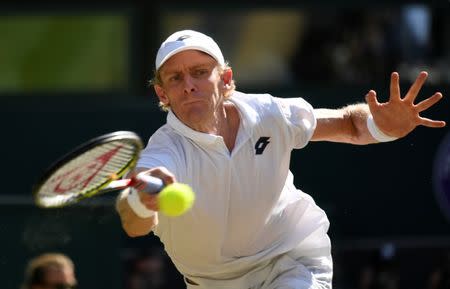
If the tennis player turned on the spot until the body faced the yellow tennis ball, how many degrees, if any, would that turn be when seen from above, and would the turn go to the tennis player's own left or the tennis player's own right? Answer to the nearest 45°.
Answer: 0° — they already face it

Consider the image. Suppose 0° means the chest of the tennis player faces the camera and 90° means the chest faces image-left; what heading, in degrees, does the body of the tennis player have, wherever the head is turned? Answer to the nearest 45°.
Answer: approximately 0°
